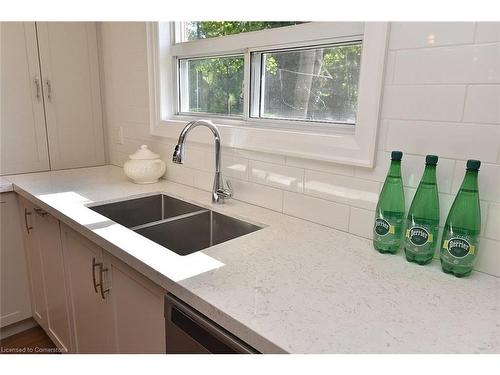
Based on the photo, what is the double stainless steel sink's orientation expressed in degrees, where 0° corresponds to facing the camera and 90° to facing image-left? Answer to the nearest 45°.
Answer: approximately 45°

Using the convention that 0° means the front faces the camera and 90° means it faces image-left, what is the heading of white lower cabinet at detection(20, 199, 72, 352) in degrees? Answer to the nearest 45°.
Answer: approximately 45°

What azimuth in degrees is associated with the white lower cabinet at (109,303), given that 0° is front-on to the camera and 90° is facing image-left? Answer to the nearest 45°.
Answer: approximately 45°

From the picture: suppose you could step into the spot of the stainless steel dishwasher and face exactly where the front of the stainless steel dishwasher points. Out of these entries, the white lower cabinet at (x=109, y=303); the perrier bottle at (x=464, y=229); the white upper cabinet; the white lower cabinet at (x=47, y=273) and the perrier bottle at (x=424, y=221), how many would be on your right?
3

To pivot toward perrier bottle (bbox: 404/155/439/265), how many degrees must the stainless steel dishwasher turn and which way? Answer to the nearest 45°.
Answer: approximately 135° to its left

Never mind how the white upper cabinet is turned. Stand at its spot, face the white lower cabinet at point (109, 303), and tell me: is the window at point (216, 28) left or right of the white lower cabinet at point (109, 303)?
left

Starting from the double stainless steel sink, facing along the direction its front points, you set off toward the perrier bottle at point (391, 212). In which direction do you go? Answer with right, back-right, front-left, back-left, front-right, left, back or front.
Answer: left

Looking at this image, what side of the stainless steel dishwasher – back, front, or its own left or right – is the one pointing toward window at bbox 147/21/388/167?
back

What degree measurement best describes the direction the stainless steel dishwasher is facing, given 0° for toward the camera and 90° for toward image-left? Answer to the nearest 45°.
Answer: approximately 45°

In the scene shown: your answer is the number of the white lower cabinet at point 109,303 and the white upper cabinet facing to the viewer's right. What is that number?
0

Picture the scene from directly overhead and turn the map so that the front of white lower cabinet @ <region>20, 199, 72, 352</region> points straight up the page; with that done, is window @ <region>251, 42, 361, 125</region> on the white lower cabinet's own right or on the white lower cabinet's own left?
on the white lower cabinet's own left
